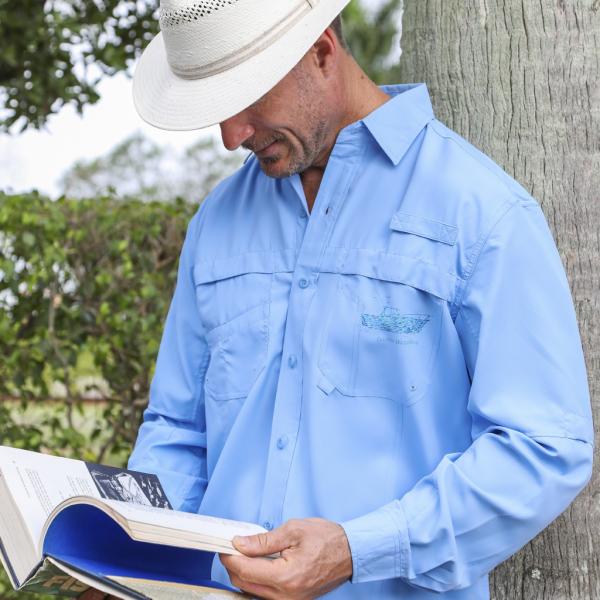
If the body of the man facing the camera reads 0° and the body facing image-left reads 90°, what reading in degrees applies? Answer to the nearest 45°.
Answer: approximately 45°

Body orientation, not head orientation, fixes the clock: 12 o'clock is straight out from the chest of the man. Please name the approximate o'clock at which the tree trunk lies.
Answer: The tree trunk is roughly at 6 o'clock from the man.
